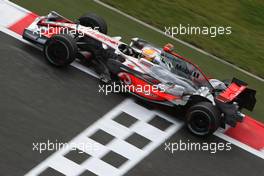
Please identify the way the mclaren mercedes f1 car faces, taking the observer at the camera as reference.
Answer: facing away from the viewer and to the left of the viewer
